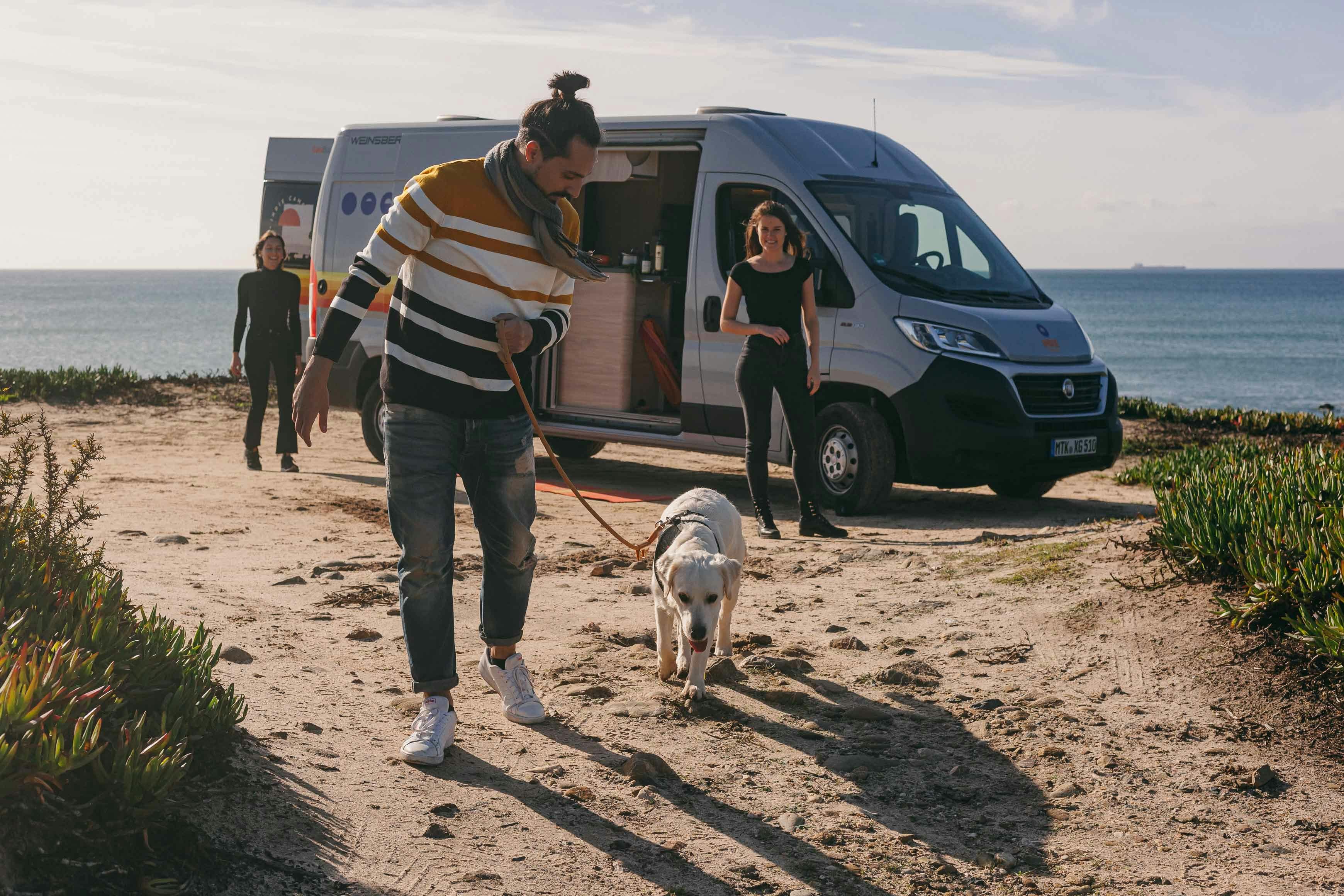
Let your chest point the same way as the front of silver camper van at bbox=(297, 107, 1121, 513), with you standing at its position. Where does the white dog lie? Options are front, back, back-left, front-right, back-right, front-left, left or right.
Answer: front-right

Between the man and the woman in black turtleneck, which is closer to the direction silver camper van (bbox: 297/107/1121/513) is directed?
the man

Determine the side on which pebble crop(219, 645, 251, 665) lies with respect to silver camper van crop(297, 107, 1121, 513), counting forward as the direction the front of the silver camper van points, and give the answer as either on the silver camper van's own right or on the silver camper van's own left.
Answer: on the silver camper van's own right

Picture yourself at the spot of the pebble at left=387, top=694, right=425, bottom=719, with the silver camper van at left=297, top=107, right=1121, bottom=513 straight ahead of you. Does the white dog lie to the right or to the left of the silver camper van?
right

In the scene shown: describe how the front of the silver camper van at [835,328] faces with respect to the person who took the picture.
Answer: facing the viewer and to the right of the viewer

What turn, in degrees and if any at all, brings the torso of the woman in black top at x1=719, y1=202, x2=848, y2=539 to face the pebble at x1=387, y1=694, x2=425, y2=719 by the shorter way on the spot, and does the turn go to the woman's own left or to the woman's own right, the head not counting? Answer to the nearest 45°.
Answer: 0° — they already face it

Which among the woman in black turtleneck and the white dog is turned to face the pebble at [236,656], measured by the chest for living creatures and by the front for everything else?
the woman in black turtleneck

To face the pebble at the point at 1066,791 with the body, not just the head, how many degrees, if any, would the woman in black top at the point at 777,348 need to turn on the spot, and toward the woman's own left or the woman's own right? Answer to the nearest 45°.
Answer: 0° — they already face it

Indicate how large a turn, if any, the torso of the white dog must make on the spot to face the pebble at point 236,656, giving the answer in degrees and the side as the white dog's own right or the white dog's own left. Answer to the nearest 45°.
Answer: approximately 90° to the white dog's own right

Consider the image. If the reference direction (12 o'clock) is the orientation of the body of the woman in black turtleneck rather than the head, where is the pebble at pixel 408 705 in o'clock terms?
The pebble is roughly at 12 o'clock from the woman in black turtleneck.
